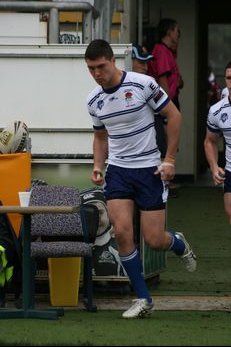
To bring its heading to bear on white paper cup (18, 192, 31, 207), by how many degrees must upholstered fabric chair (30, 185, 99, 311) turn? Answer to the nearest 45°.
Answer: approximately 90° to its right

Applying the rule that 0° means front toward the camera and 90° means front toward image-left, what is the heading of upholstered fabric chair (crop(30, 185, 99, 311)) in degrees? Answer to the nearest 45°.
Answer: approximately 0°
